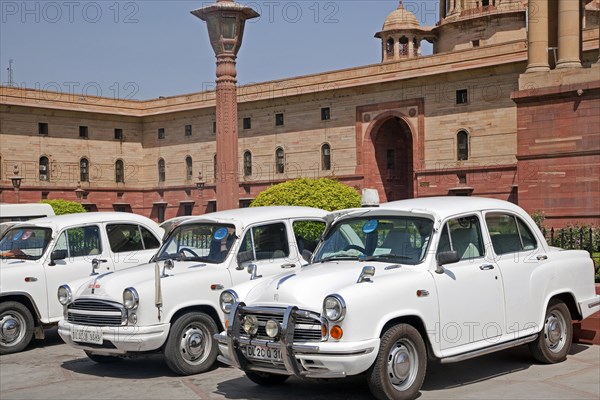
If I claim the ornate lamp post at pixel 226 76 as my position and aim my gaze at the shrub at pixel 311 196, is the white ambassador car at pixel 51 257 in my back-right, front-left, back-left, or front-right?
back-right

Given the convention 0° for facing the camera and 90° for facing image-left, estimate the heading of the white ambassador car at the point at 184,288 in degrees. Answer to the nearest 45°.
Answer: approximately 45°

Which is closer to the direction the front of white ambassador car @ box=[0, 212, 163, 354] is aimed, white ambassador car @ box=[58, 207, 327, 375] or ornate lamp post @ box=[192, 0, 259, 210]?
the white ambassador car

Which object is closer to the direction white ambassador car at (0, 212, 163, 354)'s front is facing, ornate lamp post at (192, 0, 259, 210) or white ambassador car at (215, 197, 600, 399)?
the white ambassador car

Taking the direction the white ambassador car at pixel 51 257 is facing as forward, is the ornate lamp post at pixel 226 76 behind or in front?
behind

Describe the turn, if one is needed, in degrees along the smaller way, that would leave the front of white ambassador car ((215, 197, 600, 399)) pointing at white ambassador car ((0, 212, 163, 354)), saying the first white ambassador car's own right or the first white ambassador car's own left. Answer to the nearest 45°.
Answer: approximately 90° to the first white ambassador car's own right

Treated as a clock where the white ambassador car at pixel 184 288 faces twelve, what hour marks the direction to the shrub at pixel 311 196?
The shrub is roughly at 5 o'clock from the white ambassador car.

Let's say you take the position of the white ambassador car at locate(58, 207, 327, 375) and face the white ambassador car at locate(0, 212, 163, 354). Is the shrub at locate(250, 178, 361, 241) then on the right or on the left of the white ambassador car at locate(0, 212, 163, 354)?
right

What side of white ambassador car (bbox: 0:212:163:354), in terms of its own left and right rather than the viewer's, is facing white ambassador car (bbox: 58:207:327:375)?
left

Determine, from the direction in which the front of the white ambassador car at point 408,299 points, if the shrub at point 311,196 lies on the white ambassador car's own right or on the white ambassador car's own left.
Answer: on the white ambassador car's own right
